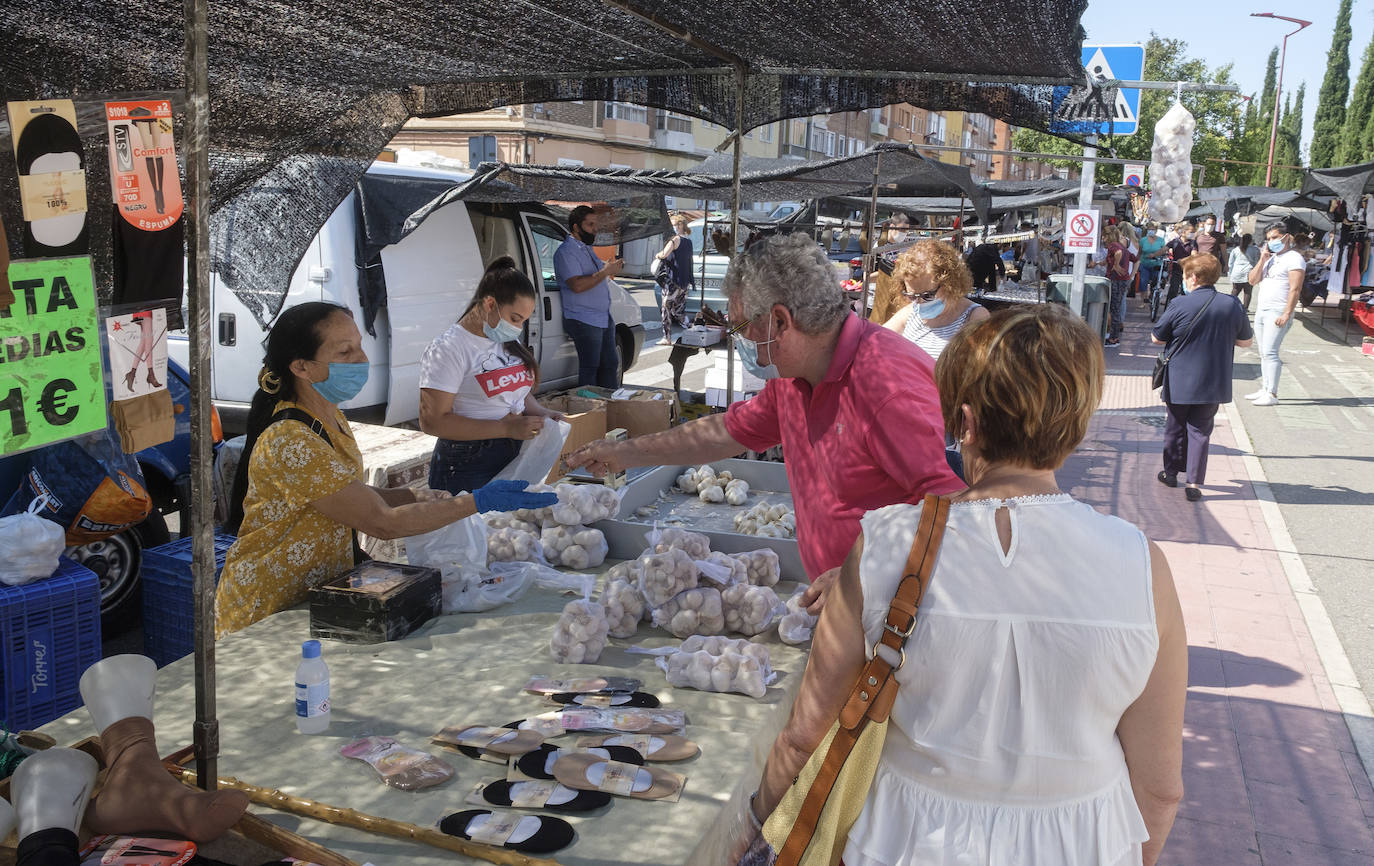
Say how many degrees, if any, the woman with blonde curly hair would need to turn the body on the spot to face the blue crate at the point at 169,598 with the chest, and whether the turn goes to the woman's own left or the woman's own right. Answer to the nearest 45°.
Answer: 0° — they already face it

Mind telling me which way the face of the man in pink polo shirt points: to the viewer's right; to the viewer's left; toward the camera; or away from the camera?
to the viewer's left

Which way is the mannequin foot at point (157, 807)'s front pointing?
to the viewer's right

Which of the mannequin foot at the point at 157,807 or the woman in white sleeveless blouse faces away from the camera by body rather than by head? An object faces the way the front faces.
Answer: the woman in white sleeveless blouse

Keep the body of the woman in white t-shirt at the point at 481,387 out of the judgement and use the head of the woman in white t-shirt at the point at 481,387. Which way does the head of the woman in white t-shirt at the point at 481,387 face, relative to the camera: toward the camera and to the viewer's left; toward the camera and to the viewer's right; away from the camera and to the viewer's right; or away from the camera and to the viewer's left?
toward the camera and to the viewer's right

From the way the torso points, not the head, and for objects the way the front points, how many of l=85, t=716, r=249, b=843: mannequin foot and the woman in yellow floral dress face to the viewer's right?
2

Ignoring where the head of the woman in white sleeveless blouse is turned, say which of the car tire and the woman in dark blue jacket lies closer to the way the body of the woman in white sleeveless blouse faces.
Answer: the woman in dark blue jacket

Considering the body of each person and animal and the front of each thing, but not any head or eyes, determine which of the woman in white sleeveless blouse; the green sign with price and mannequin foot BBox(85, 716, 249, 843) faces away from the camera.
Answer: the woman in white sleeveless blouse

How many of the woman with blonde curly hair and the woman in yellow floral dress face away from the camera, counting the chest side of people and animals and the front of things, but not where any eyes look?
0

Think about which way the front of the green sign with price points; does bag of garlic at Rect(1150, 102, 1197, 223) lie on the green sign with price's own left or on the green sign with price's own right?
on the green sign with price's own left

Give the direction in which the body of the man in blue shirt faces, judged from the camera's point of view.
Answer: to the viewer's right

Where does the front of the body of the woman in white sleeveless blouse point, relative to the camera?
away from the camera
